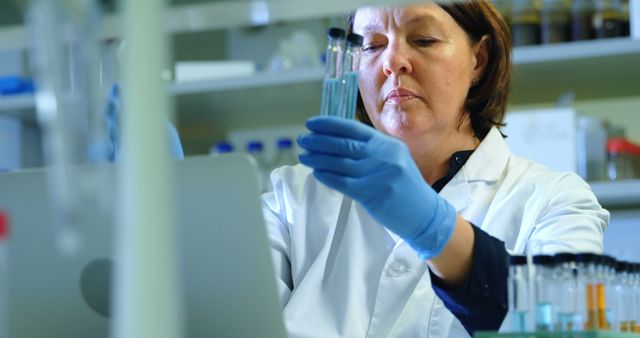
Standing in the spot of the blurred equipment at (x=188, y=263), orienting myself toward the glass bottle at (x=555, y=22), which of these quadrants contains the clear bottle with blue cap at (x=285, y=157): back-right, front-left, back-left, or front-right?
front-left

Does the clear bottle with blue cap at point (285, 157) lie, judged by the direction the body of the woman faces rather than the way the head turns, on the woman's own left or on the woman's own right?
on the woman's own right

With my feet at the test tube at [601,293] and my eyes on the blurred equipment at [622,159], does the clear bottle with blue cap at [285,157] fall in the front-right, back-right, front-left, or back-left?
front-left

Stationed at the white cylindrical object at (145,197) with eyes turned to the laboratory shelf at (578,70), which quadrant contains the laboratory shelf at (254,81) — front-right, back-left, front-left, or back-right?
front-left

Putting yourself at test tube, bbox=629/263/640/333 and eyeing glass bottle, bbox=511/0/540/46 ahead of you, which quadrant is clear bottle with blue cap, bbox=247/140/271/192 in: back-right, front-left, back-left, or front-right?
front-left

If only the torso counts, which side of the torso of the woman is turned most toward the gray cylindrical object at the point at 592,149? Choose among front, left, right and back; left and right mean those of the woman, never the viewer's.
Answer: back

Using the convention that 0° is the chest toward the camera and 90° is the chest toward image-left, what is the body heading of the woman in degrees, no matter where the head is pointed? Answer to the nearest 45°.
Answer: approximately 45°

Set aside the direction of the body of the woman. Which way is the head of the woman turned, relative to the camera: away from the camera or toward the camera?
toward the camera
